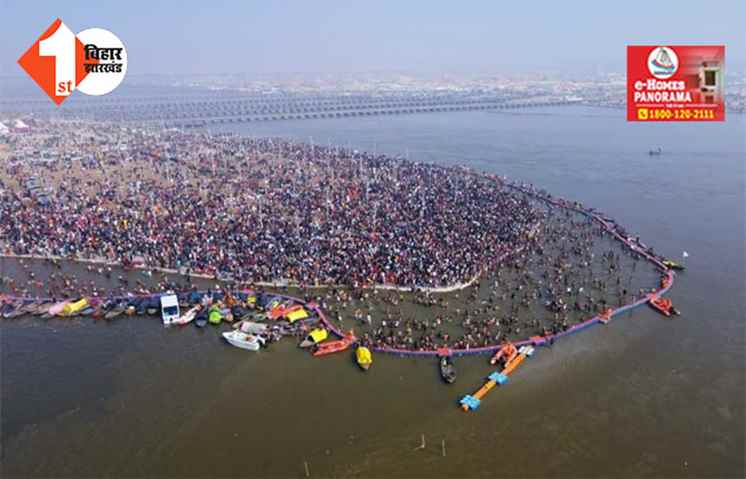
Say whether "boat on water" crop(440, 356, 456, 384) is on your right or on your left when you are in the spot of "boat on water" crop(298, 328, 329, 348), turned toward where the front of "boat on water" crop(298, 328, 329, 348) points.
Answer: on your left

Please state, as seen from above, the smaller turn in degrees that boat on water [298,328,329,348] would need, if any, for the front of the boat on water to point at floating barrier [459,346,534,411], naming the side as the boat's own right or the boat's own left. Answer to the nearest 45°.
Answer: approximately 90° to the boat's own left

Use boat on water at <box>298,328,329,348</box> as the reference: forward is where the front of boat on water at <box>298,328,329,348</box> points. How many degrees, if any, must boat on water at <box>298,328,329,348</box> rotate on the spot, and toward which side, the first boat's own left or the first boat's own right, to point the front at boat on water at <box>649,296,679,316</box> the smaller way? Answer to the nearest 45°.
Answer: approximately 135° to the first boat's own left

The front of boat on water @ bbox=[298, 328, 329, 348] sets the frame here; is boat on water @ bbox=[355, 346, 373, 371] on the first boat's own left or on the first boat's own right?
on the first boat's own left

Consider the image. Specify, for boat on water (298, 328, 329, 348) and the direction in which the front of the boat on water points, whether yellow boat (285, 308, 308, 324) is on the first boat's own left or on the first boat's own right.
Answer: on the first boat's own right

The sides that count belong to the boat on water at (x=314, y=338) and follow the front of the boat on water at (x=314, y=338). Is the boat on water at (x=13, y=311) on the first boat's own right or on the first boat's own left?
on the first boat's own right

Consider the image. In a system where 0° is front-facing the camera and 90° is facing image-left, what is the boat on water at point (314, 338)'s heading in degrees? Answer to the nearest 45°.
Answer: approximately 45°

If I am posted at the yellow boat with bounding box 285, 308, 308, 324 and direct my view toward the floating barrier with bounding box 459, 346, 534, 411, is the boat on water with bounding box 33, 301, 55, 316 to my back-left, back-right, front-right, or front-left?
back-right
